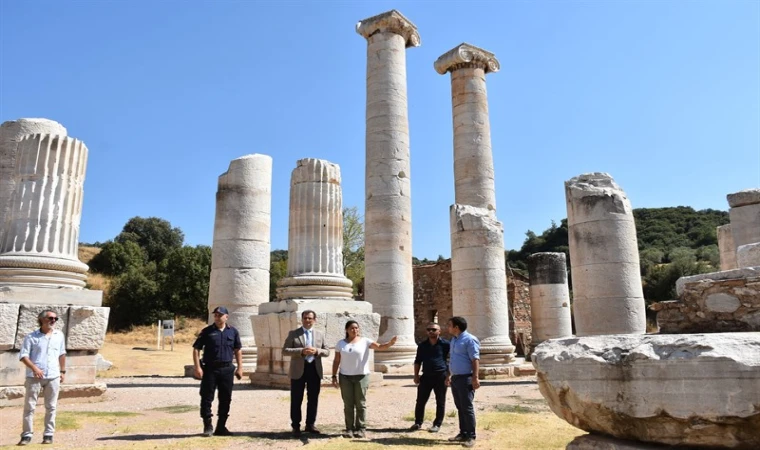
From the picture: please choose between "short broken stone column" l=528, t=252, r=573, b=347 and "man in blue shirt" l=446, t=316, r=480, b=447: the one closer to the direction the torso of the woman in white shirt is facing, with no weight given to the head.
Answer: the man in blue shirt

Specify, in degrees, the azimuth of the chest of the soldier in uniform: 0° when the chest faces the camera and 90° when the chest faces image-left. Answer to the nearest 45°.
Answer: approximately 0°

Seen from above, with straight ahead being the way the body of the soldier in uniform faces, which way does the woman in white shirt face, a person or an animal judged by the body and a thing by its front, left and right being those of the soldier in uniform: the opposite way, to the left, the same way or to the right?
the same way

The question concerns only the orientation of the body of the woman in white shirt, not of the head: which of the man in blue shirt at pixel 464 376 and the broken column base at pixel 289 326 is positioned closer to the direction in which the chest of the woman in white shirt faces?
the man in blue shirt

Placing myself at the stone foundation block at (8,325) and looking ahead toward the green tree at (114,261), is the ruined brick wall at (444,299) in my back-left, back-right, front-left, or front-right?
front-right

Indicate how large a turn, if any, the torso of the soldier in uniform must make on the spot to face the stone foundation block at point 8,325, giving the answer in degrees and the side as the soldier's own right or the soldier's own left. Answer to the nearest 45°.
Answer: approximately 135° to the soldier's own right

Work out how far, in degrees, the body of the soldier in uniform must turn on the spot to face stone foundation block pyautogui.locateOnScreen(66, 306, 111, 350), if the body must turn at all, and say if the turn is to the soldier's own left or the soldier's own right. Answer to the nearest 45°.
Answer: approximately 135° to the soldier's own right

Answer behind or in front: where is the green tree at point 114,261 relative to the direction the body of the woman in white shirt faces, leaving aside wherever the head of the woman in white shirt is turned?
behind

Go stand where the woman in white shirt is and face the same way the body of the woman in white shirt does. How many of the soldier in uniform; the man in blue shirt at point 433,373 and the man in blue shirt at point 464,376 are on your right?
1

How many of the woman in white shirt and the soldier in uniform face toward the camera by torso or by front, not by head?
2

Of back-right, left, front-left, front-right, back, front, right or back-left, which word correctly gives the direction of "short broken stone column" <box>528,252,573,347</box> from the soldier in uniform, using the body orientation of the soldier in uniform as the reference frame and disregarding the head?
back-left

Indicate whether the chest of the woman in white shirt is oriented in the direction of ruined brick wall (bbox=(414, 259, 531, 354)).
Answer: no

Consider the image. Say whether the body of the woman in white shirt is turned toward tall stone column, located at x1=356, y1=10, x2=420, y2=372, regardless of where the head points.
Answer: no

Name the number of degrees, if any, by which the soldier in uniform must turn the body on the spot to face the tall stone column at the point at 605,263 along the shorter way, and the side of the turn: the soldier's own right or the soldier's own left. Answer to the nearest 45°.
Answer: approximately 90° to the soldier's own left

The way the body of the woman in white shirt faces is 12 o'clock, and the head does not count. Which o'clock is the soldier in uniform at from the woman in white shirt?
The soldier in uniform is roughly at 3 o'clock from the woman in white shirt.

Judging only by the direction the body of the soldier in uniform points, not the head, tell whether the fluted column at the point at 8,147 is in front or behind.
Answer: behind

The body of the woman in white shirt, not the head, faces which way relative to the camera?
toward the camera

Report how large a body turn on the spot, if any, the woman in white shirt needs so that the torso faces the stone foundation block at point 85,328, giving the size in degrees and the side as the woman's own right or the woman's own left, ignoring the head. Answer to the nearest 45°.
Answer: approximately 135° to the woman's own right

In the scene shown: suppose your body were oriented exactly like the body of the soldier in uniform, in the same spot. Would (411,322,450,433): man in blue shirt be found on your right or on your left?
on your left

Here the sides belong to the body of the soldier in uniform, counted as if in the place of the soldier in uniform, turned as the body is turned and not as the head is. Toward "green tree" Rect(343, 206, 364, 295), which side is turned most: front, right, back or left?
back
